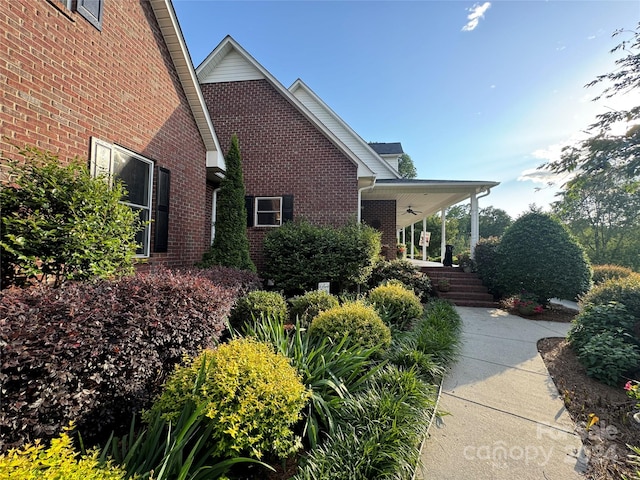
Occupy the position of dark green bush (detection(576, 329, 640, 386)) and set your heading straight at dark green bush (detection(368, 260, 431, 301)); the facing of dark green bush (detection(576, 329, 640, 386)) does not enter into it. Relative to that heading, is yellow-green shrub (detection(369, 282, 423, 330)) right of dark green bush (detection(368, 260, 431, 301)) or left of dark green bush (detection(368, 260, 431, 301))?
left

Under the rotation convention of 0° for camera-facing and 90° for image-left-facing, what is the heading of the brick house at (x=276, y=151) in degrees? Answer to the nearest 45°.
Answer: approximately 270°

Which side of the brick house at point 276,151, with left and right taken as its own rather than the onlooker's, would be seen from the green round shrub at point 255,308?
right

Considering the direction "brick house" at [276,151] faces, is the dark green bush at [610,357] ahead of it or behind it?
ahead

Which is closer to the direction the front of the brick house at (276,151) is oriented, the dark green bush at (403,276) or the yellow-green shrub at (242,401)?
the dark green bush

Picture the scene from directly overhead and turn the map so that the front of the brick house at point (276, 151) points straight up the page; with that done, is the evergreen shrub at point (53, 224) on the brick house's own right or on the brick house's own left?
on the brick house's own right

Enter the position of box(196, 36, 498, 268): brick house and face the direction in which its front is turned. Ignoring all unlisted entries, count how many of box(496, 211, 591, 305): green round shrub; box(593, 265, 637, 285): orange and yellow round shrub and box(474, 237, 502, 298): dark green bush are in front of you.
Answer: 3

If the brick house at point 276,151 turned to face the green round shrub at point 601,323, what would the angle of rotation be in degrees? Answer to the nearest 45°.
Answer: approximately 45° to its right

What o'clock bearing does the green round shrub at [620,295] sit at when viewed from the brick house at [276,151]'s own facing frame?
The green round shrub is roughly at 1 o'clock from the brick house.

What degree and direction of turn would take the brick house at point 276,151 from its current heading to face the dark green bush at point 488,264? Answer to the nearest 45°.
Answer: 0° — it already faces it

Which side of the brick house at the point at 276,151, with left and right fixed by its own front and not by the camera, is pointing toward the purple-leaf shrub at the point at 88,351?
right

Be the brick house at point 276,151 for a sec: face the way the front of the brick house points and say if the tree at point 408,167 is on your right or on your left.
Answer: on your left
